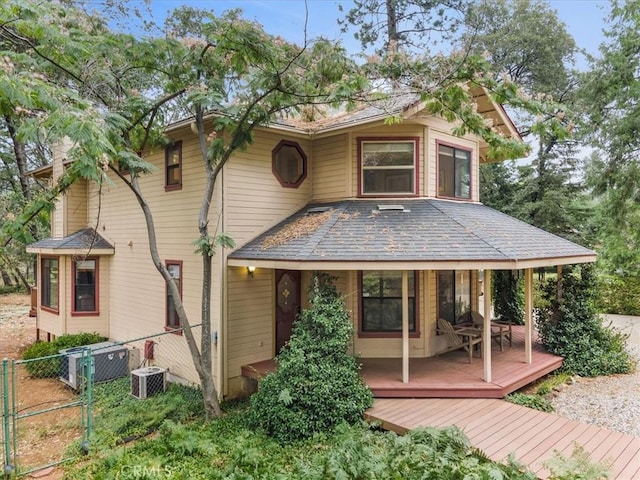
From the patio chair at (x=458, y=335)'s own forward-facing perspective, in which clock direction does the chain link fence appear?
The chain link fence is roughly at 4 o'clock from the patio chair.

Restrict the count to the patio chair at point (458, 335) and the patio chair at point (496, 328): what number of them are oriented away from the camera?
0

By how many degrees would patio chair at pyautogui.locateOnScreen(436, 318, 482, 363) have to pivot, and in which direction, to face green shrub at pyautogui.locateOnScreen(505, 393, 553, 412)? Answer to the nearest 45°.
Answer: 0° — it already faces it

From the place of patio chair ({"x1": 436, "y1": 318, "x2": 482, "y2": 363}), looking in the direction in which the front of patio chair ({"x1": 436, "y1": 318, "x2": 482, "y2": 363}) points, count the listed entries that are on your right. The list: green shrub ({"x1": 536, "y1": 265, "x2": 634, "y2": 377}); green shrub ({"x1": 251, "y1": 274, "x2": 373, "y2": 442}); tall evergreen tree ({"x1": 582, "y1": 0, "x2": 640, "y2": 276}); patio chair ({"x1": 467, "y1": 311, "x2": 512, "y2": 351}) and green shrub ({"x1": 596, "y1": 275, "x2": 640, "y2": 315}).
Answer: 1

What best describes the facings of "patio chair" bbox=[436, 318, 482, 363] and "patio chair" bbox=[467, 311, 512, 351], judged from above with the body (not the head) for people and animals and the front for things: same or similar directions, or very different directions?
same or similar directions

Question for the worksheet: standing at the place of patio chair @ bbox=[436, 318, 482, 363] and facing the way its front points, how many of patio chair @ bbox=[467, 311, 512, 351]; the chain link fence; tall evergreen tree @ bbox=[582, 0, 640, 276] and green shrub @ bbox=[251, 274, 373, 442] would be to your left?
2

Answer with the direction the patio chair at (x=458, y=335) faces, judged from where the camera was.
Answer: facing the viewer and to the right of the viewer

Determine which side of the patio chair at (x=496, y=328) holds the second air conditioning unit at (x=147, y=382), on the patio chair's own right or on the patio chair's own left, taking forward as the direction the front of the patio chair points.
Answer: on the patio chair's own right
